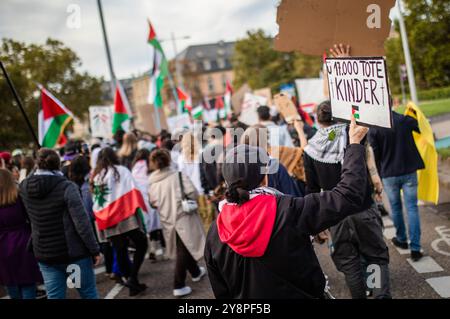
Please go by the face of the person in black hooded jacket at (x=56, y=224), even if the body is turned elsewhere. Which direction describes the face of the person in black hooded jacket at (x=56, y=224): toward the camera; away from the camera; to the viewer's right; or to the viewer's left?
away from the camera

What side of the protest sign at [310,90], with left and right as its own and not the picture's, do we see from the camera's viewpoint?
back

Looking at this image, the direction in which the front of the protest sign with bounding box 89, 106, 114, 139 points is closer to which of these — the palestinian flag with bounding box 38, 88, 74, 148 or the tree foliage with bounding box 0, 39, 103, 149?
the palestinian flag

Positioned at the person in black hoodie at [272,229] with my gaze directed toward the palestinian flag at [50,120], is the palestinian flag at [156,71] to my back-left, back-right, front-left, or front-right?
front-right

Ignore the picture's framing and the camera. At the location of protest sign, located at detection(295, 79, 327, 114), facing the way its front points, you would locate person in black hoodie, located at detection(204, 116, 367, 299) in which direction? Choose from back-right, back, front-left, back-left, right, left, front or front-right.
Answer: front

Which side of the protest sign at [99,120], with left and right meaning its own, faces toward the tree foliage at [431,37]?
left

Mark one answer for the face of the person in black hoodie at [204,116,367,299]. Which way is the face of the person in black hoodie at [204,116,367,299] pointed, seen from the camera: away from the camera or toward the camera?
away from the camera

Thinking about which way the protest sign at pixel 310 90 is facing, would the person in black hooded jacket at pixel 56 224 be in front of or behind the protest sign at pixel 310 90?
in front

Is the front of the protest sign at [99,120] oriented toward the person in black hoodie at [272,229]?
yes

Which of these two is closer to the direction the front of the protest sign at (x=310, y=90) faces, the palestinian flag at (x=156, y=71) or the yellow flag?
the yellow flag

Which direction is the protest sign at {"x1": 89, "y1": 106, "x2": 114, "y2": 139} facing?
toward the camera

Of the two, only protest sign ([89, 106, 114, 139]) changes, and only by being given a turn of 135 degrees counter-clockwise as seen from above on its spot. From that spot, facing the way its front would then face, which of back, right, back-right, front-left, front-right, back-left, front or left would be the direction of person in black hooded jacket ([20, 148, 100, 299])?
back-right
